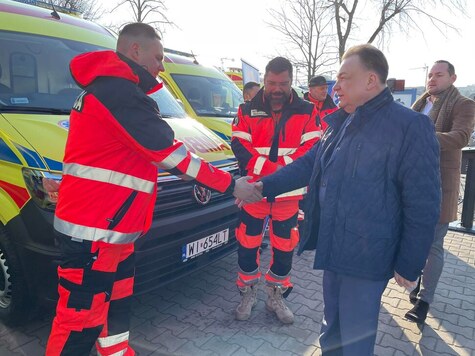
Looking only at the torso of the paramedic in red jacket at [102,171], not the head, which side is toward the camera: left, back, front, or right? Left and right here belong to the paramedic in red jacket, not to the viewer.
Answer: right

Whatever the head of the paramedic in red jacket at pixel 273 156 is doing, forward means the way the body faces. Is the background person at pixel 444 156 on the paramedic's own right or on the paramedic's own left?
on the paramedic's own left

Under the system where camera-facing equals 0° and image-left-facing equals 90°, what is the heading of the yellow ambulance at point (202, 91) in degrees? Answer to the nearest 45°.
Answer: approximately 315°

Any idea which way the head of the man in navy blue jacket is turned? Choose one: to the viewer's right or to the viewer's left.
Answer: to the viewer's left

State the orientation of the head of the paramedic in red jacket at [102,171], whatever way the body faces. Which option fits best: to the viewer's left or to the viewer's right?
to the viewer's right

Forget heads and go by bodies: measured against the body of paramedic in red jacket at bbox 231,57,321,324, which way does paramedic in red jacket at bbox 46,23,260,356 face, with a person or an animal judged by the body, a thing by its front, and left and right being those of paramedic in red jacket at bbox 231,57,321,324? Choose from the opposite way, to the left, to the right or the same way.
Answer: to the left
